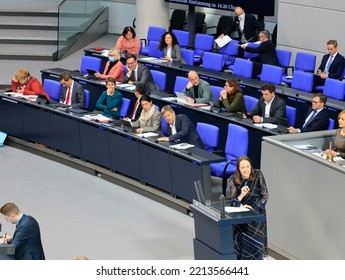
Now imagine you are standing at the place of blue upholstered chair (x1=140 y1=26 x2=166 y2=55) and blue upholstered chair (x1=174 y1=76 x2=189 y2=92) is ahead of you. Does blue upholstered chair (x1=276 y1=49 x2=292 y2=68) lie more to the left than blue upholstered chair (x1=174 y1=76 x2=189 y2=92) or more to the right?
left

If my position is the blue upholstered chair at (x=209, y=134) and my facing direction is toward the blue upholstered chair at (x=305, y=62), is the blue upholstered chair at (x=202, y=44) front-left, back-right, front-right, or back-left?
front-left

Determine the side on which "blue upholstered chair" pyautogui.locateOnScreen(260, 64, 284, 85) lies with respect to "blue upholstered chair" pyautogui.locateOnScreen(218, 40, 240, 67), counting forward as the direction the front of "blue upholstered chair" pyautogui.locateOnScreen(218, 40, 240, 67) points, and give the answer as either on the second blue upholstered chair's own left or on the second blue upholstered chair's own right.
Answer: on the second blue upholstered chair's own left

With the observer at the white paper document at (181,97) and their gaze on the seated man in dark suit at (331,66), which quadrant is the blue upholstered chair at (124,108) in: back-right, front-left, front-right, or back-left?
back-left

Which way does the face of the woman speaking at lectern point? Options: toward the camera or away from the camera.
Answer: toward the camera

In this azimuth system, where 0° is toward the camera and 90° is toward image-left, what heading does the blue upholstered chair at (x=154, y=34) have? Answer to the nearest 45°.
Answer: approximately 45°

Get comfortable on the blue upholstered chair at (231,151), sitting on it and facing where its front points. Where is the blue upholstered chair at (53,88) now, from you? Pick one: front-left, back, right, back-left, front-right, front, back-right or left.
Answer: right

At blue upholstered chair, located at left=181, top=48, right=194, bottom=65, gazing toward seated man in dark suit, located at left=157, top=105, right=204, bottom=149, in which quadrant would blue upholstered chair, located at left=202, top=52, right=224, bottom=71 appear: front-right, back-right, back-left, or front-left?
front-left

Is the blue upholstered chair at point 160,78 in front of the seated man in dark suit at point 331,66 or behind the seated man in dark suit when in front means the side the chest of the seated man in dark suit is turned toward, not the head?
in front

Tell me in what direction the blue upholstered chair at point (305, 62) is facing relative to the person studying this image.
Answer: facing the viewer and to the left of the viewer

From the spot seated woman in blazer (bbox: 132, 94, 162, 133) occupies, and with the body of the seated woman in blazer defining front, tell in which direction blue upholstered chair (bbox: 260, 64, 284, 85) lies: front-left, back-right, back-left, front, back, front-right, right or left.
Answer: back

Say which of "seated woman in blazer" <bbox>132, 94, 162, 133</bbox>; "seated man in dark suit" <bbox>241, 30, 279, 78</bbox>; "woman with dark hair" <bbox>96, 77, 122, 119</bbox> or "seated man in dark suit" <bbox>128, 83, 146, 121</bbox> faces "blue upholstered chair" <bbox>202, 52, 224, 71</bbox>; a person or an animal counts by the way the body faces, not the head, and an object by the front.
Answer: "seated man in dark suit" <bbox>241, 30, 279, 78</bbox>

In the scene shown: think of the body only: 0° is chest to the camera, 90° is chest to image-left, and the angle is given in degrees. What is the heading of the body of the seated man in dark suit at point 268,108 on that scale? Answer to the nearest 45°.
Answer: approximately 45°

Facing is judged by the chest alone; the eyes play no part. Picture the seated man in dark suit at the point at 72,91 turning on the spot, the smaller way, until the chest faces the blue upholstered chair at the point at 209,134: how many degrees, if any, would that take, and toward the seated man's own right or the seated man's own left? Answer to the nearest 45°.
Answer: approximately 90° to the seated man's own left

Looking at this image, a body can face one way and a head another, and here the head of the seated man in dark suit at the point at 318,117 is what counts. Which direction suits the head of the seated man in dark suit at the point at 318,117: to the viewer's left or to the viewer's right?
to the viewer's left

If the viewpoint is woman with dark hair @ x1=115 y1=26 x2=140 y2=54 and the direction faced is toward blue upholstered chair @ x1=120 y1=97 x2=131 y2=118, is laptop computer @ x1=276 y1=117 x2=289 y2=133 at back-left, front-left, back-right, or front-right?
front-left
